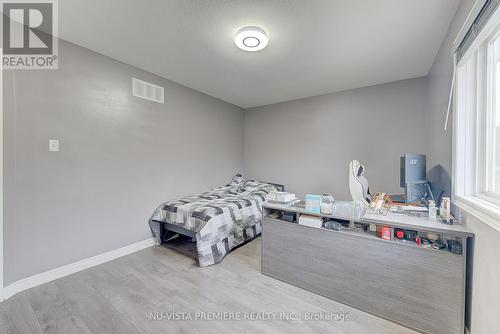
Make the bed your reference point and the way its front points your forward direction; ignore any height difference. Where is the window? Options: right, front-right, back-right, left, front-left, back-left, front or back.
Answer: left

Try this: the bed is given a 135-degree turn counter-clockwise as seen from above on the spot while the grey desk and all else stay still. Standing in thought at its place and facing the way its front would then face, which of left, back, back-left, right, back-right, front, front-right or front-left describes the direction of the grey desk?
front-right

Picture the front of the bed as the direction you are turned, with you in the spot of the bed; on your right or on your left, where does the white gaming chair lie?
on your left

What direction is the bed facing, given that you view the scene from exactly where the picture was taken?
facing the viewer and to the left of the viewer

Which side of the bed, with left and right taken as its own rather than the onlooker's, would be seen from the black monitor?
left
